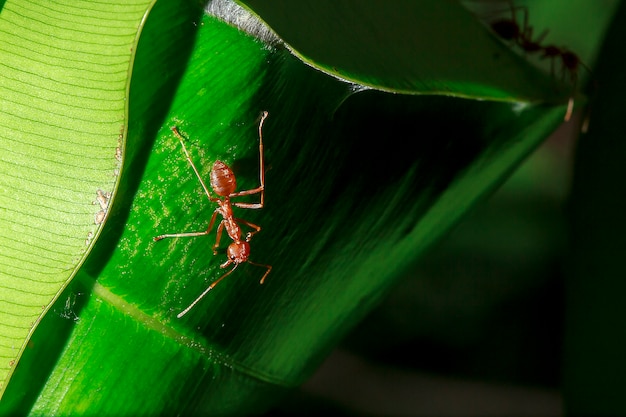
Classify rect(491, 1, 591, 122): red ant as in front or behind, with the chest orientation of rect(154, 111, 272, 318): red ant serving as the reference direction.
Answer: behind

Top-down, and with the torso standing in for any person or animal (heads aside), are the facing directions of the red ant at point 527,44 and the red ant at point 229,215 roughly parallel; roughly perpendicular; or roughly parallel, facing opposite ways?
roughly perpendicular

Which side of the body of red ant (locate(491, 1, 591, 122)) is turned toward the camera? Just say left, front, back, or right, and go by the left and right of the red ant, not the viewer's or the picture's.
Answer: right

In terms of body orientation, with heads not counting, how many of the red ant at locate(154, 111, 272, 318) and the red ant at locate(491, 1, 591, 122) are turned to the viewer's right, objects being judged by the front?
1

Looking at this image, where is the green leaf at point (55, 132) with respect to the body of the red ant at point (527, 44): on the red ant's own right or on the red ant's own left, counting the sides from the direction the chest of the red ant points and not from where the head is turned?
on the red ant's own right
